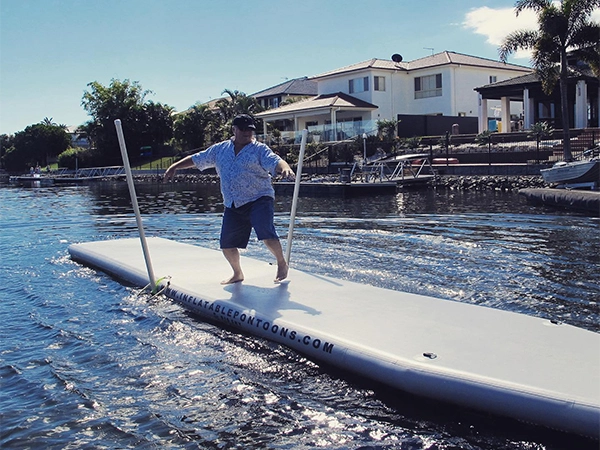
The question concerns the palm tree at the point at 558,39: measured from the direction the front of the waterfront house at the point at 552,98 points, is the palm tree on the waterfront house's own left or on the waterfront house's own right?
on the waterfront house's own left

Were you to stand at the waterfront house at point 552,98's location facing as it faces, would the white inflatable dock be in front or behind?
in front

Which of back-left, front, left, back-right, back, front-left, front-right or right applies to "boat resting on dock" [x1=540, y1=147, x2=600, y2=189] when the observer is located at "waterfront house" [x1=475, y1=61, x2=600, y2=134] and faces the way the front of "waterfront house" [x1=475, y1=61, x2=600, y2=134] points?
front-left

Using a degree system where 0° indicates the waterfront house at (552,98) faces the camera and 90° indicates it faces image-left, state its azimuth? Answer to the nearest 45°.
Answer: approximately 45°
